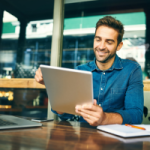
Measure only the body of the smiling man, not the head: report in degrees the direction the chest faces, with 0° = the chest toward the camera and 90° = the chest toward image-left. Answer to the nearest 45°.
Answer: approximately 45°
